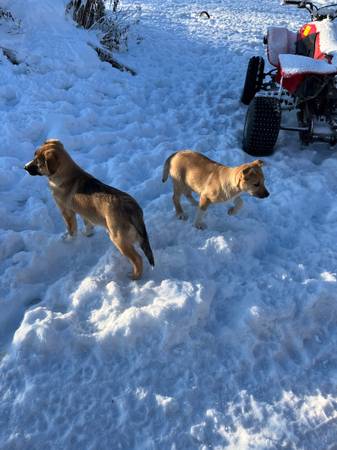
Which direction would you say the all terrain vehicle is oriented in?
away from the camera

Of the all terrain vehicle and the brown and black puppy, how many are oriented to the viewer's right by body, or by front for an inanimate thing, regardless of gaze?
0

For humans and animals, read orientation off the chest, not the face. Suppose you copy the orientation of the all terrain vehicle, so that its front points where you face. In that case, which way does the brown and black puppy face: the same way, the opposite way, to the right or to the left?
to the left

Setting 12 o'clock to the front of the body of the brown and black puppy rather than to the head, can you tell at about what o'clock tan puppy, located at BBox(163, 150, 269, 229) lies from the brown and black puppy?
The tan puppy is roughly at 4 o'clock from the brown and black puppy.

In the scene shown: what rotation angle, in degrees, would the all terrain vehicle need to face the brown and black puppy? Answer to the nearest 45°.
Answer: approximately 135° to its left

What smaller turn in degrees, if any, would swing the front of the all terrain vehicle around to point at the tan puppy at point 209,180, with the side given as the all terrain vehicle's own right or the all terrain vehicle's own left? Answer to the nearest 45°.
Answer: approximately 135° to the all terrain vehicle's own left

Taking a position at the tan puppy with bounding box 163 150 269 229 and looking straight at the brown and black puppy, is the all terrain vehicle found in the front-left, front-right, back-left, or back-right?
back-right

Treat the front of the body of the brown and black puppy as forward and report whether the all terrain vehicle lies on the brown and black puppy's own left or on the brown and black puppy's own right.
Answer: on the brown and black puppy's own right

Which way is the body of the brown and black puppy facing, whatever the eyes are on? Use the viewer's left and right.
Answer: facing away from the viewer and to the left of the viewer
